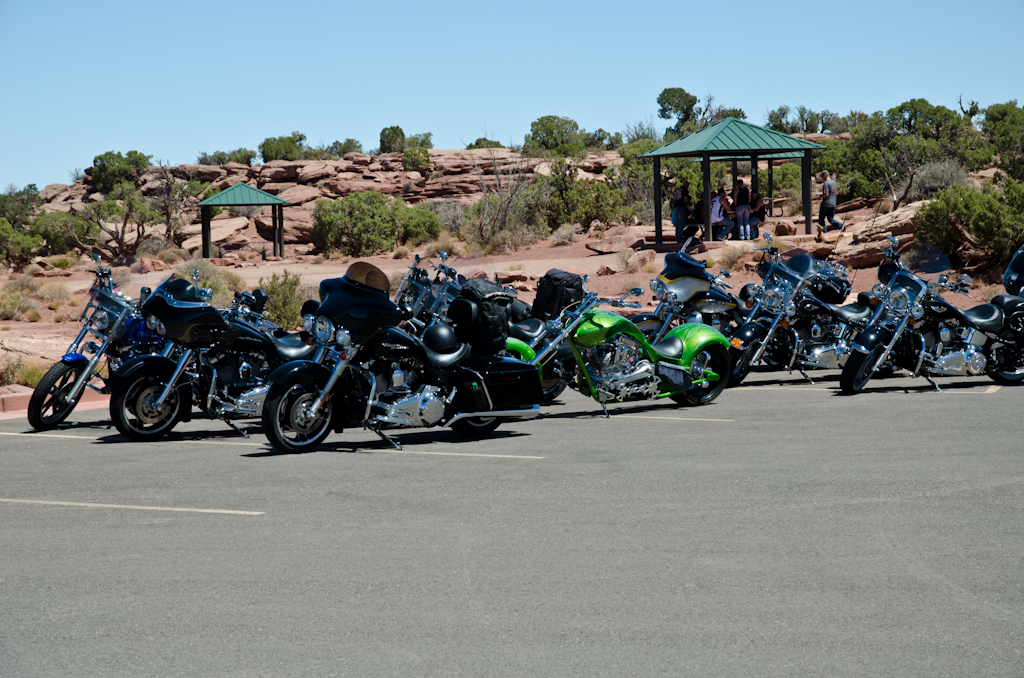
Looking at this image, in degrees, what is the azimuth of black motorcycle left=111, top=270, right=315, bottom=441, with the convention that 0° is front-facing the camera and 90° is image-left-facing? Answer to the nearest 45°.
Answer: approximately 45°

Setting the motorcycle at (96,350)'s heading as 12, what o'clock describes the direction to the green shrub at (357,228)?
The green shrub is roughly at 5 o'clock from the motorcycle.

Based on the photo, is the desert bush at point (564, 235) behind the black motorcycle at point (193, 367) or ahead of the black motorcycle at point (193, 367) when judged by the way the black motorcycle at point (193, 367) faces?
behind

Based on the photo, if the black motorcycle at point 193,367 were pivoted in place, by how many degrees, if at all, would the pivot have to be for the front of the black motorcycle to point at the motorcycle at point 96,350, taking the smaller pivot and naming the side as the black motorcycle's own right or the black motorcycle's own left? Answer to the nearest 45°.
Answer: approximately 90° to the black motorcycle's own right

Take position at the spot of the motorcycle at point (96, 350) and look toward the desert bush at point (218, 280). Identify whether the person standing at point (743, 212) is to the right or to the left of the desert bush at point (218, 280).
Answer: right

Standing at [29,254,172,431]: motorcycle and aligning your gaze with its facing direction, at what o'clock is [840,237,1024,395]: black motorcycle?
The black motorcycle is roughly at 8 o'clock from the motorcycle.

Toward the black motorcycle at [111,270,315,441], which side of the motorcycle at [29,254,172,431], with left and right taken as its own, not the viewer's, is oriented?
left

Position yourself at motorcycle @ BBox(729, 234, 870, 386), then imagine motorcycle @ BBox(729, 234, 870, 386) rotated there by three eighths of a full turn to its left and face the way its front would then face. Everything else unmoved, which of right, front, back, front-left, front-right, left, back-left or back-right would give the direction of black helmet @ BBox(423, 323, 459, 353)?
back-right

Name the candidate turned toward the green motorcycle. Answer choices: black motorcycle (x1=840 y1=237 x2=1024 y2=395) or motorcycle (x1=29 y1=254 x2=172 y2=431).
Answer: the black motorcycle

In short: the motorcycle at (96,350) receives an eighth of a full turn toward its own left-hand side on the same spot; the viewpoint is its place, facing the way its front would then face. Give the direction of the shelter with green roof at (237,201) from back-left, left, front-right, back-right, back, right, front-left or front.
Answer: back

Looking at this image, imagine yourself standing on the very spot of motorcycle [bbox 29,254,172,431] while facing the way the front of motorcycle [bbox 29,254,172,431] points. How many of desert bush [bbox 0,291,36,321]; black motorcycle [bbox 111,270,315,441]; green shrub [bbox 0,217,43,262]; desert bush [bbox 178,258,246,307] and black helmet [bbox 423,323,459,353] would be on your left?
2

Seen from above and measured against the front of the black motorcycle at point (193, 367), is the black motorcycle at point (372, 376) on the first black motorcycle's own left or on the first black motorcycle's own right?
on the first black motorcycle's own left

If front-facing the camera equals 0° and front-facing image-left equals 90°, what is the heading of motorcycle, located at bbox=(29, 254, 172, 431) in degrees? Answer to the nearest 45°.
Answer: approximately 45°

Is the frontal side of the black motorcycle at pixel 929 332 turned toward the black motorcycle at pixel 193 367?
yes

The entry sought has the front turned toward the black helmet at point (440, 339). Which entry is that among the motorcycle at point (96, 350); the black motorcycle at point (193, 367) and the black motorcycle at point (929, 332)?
the black motorcycle at point (929, 332)

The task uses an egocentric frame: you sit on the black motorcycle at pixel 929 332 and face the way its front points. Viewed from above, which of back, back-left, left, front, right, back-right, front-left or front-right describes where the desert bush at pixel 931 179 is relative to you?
back-right

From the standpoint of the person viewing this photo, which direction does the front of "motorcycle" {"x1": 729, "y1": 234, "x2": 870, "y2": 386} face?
facing the viewer and to the left of the viewer

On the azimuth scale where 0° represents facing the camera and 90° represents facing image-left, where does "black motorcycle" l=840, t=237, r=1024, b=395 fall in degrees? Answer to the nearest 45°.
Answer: approximately 45°
